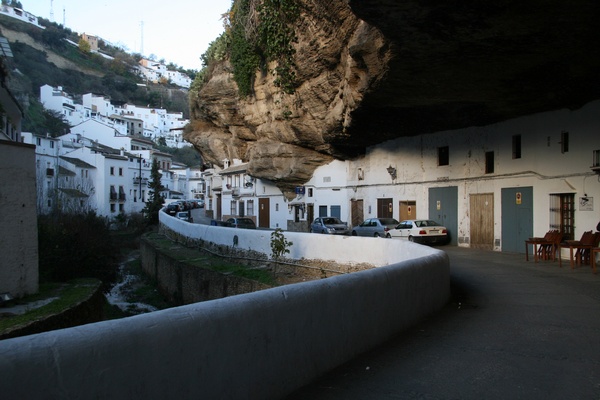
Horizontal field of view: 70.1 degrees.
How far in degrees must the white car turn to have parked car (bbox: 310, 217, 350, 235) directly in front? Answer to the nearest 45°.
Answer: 0° — it already faces it

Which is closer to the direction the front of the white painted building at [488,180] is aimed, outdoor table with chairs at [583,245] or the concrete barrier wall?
the concrete barrier wall

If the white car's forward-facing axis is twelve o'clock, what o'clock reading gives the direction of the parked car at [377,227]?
The parked car is roughly at 12 o'clock from the white car.

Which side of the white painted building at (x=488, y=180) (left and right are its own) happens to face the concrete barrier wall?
front

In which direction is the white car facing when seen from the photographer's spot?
facing away from the viewer and to the left of the viewer

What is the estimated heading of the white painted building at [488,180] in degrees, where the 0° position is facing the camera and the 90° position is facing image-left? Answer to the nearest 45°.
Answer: approximately 45°
